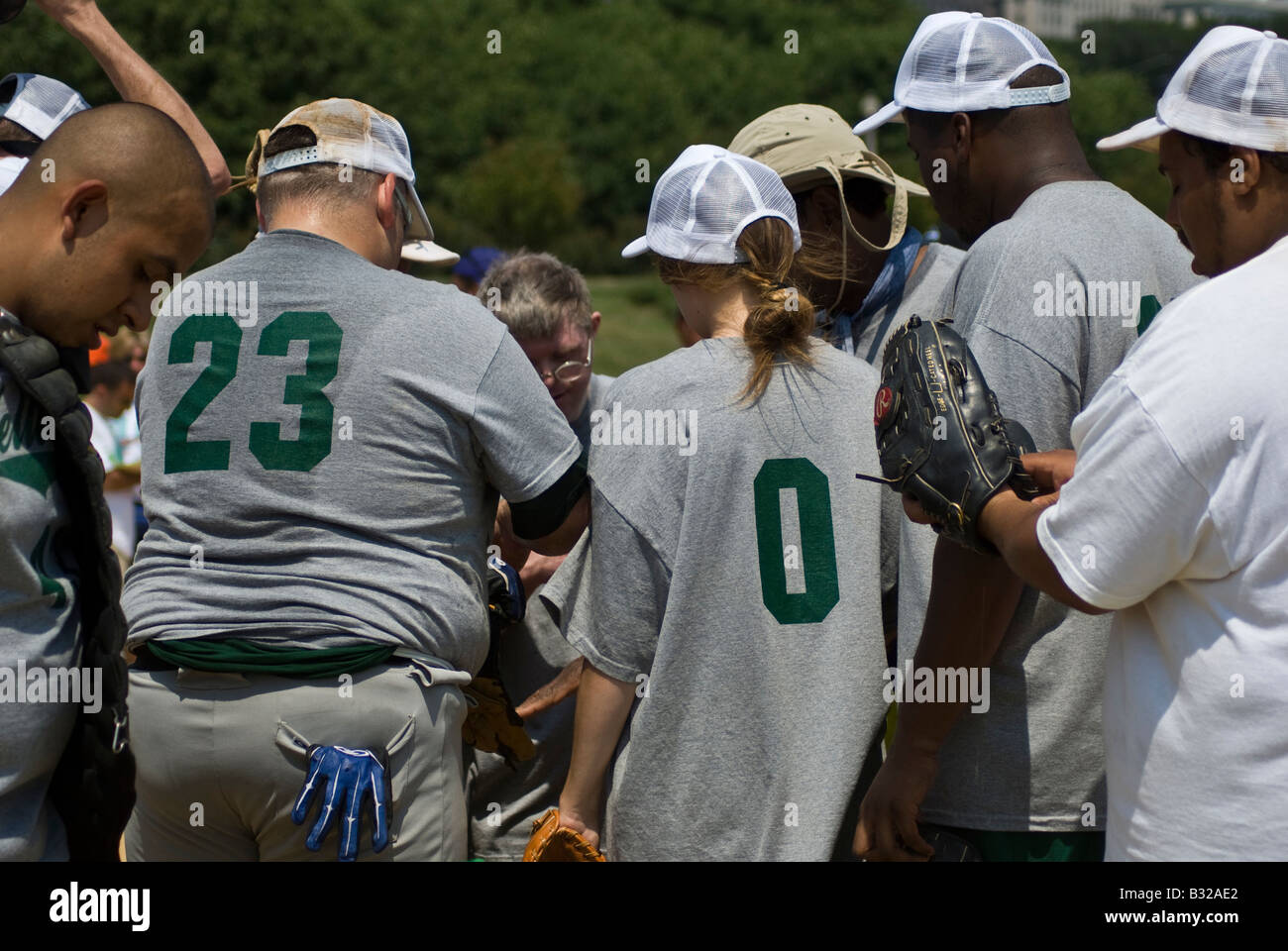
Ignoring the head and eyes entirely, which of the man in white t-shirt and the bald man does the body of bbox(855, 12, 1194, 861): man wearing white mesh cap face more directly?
the bald man

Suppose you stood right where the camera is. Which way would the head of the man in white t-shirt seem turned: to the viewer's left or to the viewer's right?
to the viewer's left

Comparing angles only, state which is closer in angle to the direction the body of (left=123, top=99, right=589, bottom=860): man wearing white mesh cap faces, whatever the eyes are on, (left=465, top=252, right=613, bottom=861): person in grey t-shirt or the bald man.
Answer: the person in grey t-shirt

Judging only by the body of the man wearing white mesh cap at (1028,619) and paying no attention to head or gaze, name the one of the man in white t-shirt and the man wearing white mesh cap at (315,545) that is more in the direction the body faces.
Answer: the man wearing white mesh cap

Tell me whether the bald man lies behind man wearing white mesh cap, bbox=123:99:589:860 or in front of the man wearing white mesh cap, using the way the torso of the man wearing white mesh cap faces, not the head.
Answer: behind

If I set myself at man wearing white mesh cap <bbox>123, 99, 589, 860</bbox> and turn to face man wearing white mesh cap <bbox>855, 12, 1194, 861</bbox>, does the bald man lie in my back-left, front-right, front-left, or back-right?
back-right

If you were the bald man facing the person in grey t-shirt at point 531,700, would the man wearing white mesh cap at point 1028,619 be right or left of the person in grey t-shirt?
right

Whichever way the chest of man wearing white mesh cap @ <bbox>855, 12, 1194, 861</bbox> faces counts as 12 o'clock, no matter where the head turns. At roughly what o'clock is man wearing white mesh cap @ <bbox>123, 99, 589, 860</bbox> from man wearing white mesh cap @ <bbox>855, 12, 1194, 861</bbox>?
man wearing white mesh cap @ <bbox>123, 99, 589, 860</bbox> is roughly at 10 o'clock from man wearing white mesh cap @ <bbox>855, 12, 1194, 861</bbox>.

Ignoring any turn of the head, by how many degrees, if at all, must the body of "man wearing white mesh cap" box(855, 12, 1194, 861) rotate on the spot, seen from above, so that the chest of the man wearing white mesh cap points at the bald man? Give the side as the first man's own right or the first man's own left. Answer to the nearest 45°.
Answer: approximately 90° to the first man's own left

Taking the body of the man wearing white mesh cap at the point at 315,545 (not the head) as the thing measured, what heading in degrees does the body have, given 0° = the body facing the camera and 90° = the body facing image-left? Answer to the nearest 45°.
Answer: approximately 225°

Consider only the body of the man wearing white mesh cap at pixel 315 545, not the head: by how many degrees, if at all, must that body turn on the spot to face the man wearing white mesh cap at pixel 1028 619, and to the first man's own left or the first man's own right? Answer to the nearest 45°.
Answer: approximately 45° to the first man's own right
